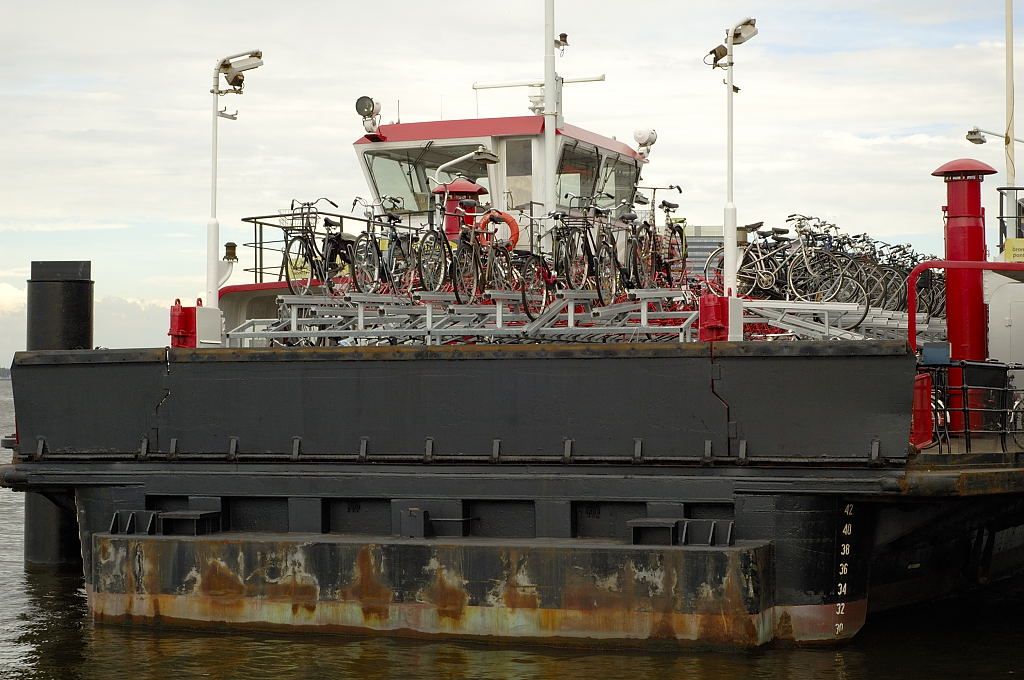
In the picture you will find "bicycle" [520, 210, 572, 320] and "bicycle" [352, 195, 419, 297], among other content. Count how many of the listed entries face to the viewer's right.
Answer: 0

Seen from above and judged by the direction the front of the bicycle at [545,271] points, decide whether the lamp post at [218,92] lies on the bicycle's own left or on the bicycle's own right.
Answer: on the bicycle's own right

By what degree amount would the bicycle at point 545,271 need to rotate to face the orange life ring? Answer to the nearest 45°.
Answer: approximately 90° to its right

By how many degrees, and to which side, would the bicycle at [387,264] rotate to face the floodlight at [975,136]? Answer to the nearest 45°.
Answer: approximately 180°

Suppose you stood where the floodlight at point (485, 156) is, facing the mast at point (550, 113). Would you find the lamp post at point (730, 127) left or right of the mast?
right

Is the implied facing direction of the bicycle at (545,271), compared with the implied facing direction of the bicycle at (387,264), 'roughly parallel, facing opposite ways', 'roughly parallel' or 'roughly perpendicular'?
roughly parallel

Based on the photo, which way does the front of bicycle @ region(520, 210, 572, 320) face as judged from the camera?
facing the viewer and to the left of the viewer

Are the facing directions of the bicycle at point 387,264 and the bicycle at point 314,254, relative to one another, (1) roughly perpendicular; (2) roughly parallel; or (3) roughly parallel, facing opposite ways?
roughly parallel

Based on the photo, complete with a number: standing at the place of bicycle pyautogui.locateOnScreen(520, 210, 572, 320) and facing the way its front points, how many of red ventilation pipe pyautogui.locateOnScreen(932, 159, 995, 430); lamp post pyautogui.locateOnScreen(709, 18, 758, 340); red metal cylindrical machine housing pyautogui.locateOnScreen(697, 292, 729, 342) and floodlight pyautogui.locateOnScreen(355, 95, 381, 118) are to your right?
1

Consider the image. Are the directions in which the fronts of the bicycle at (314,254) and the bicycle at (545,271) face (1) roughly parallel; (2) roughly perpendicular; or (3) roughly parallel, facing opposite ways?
roughly parallel

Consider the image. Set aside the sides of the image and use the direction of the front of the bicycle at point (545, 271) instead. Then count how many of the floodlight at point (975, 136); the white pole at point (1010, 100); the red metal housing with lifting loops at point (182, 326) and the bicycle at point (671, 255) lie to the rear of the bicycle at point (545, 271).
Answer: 3
